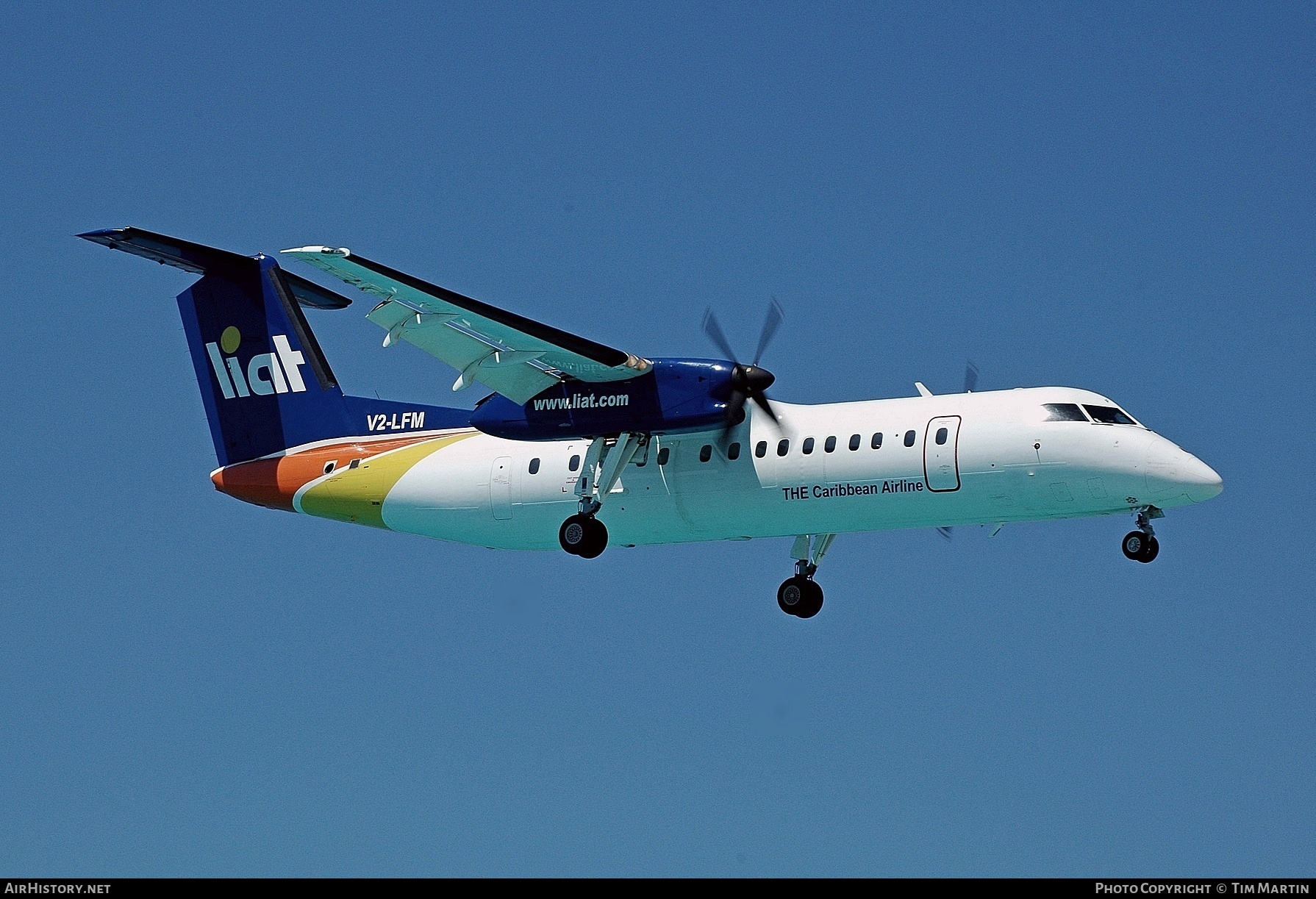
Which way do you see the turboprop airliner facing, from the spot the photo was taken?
facing the viewer and to the right of the viewer
